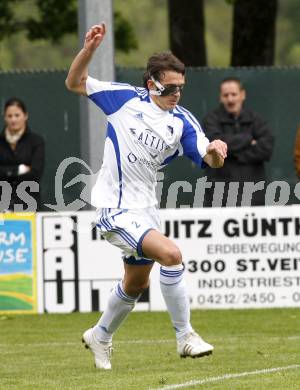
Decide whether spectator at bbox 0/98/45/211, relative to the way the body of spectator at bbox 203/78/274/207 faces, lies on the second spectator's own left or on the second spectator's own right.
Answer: on the second spectator's own right

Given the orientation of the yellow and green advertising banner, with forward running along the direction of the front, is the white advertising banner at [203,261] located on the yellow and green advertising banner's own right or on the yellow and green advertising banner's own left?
on the yellow and green advertising banner's own left

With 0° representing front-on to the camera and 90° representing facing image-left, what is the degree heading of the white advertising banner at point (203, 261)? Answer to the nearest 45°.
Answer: approximately 0°

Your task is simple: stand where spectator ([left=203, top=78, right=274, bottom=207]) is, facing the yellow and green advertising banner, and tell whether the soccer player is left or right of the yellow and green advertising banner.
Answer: left

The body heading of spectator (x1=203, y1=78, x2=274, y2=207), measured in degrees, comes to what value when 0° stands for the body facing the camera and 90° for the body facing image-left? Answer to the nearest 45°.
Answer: approximately 0°

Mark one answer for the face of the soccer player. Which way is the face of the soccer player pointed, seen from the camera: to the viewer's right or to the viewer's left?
to the viewer's right
